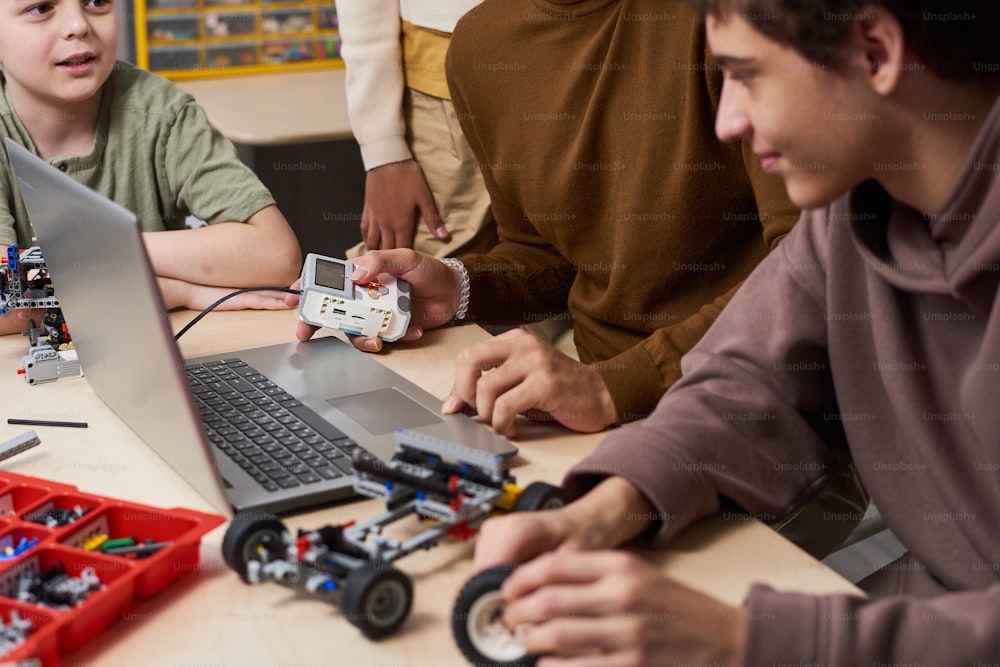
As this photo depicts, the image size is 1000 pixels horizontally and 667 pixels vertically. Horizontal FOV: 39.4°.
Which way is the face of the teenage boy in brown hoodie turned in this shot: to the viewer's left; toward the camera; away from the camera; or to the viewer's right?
to the viewer's left

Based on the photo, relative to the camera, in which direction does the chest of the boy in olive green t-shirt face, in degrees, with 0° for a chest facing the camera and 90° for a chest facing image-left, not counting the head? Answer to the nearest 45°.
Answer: approximately 0°

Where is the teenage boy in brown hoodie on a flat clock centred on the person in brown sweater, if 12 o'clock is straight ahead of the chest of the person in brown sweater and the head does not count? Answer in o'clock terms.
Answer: The teenage boy in brown hoodie is roughly at 10 o'clock from the person in brown sweater.

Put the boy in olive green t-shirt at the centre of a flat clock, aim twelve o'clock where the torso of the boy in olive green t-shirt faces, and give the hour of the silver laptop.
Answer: The silver laptop is roughly at 12 o'clock from the boy in olive green t-shirt.

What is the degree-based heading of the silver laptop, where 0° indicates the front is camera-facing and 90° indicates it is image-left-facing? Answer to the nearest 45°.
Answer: approximately 225°

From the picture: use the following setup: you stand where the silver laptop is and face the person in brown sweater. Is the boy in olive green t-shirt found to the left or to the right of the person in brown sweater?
left

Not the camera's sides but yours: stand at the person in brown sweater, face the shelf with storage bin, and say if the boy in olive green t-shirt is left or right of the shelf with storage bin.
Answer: left

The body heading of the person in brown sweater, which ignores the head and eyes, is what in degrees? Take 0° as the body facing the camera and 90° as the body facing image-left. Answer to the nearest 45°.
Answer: approximately 45°

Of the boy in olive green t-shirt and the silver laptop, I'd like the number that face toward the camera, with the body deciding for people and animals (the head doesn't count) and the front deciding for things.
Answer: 1
